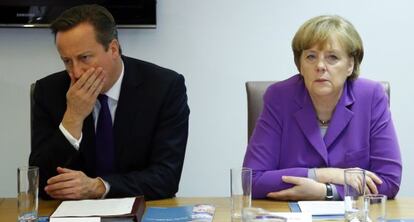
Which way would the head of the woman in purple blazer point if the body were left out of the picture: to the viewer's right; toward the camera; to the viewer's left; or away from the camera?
toward the camera

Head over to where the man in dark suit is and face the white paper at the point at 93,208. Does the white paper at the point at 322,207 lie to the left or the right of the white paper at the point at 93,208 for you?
left

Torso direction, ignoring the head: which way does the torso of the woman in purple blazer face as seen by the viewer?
toward the camera

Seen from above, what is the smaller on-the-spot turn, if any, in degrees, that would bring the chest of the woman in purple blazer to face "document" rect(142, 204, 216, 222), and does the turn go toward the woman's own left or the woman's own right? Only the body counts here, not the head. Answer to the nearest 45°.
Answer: approximately 45° to the woman's own right

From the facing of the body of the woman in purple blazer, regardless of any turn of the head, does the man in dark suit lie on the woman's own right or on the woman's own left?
on the woman's own right

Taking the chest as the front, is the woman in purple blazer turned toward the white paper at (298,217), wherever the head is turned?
yes

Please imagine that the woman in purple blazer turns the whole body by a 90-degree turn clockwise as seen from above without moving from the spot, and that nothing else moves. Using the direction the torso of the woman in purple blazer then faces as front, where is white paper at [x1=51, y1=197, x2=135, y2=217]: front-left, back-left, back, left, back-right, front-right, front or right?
front-left

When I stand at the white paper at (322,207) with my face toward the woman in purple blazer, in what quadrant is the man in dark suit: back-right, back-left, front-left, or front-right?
front-left

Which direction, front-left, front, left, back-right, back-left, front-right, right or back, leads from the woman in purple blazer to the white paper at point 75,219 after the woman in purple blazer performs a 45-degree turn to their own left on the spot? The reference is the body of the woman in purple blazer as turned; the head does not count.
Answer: right

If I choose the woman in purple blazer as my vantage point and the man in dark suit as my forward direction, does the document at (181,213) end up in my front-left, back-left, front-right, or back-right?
front-left

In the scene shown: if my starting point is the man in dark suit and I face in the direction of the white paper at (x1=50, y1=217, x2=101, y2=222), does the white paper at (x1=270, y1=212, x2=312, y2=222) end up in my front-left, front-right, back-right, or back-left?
front-left
